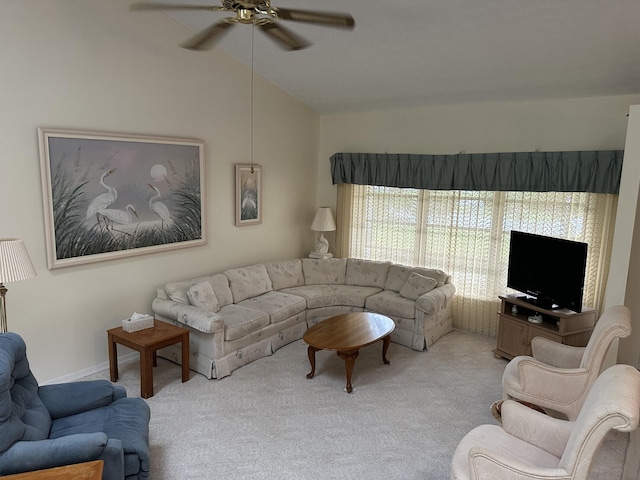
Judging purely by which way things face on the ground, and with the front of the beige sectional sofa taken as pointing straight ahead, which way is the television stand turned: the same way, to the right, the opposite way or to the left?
to the right

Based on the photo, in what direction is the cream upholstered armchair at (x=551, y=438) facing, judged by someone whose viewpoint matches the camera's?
facing to the left of the viewer

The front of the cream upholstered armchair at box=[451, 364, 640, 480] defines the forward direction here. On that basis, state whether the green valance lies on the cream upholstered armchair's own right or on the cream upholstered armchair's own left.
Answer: on the cream upholstered armchair's own right

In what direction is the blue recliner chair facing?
to the viewer's right

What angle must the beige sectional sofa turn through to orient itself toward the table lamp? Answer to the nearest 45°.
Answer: approximately 180°

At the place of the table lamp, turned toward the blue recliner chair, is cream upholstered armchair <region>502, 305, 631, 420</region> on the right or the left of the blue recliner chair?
left

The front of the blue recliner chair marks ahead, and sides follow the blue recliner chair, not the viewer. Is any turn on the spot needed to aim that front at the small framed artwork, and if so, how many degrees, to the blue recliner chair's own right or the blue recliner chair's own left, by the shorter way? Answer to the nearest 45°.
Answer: approximately 45° to the blue recliner chair's own left

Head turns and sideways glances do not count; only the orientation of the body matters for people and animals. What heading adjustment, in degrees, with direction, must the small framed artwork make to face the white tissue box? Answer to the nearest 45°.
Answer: approximately 90° to its right
